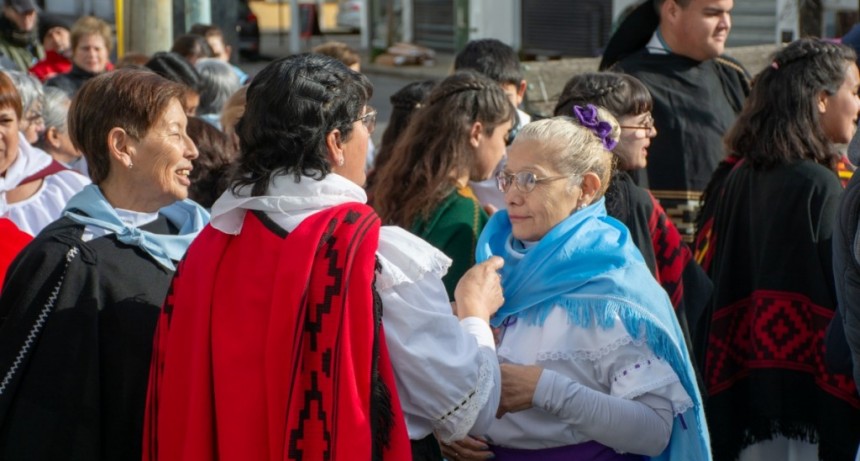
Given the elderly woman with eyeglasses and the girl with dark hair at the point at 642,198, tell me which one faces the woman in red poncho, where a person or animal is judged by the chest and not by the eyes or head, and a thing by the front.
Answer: the elderly woman with eyeglasses

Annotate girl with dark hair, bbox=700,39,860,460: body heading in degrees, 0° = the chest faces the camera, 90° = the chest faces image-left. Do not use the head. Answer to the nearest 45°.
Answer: approximately 225°

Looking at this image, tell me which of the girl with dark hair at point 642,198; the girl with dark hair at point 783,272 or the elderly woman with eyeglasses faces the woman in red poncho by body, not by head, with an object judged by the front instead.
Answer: the elderly woman with eyeglasses

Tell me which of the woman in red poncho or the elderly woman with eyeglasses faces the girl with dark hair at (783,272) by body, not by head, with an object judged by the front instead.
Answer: the woman in red poncho

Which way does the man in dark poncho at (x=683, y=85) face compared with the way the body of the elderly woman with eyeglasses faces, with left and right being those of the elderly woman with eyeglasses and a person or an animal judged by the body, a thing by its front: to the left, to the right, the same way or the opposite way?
to the left

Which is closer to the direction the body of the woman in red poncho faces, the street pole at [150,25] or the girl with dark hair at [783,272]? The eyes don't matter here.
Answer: the girl with dark hair

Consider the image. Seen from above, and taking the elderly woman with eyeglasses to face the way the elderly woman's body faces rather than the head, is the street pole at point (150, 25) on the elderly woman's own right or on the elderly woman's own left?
on the elderly woman's own right

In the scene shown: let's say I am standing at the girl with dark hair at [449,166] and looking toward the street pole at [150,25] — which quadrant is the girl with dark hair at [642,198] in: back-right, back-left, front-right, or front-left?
back-right

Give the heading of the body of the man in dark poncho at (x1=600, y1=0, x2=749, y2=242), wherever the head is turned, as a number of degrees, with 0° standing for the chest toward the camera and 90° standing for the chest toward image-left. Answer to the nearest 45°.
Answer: approximately 315°
